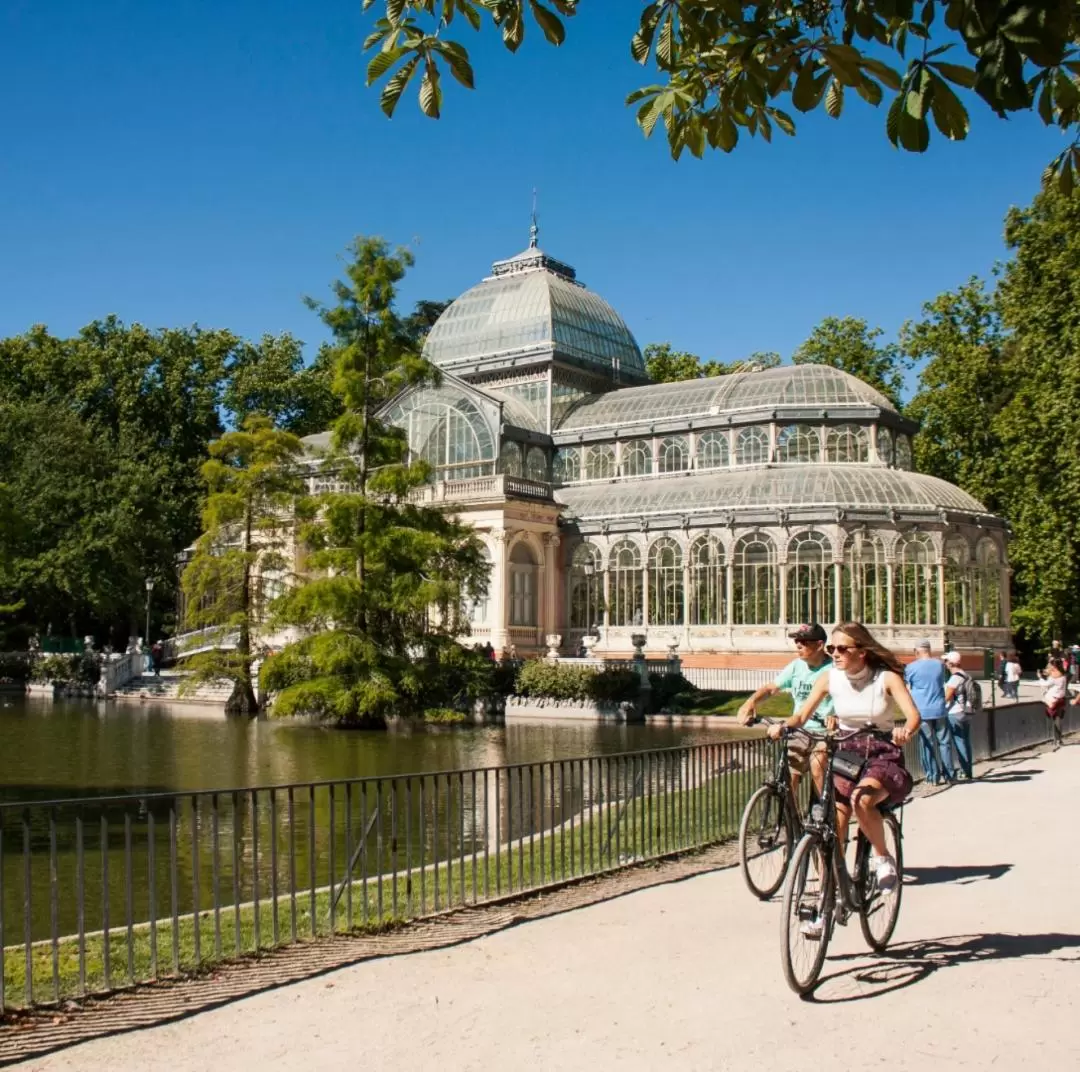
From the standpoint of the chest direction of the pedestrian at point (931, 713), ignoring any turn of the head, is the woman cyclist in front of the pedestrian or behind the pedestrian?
behind

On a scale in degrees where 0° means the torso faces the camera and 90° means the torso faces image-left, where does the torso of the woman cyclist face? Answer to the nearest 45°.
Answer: approximately 45°

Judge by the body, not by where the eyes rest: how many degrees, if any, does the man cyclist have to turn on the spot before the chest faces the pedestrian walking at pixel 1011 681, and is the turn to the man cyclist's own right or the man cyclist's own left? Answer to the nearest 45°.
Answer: approximately 135° to the man cyclist's own right

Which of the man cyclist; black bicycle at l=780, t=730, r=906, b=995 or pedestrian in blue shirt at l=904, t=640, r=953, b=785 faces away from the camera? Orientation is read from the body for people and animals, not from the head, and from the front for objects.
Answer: the pedestrian in blue shirt

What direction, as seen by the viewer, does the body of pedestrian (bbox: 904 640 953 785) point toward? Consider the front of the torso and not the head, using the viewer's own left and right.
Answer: facing away from the viewer

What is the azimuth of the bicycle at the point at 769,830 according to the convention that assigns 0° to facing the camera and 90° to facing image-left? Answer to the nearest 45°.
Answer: approximately 45°

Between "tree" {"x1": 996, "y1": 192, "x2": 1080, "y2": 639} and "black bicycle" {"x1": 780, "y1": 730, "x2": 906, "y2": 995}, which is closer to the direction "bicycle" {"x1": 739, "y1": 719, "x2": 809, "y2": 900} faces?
the black bicycle

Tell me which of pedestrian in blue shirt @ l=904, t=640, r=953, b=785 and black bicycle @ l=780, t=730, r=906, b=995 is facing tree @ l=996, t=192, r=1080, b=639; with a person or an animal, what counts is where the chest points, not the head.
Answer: the pedestrian in blue shirt

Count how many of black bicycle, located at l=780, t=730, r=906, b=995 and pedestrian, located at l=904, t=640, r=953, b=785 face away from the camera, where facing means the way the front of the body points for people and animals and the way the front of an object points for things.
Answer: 1
